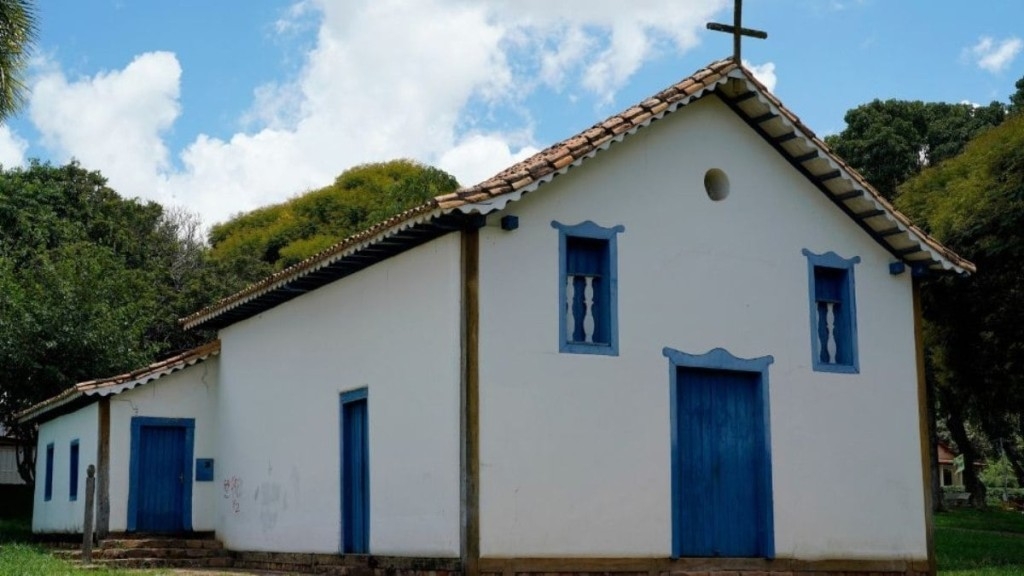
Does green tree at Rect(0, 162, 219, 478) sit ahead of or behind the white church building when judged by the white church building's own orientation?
behind

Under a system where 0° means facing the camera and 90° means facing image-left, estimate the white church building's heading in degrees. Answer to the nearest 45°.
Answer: approximately 315°

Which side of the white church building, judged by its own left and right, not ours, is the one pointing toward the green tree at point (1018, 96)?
left

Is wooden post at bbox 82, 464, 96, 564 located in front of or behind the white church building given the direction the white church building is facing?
behind
